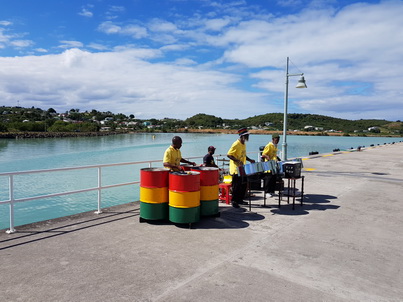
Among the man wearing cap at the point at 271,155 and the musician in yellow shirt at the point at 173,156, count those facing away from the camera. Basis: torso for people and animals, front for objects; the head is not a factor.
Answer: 0

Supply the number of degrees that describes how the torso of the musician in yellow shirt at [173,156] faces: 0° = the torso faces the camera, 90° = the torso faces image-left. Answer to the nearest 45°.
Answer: approximately 315°

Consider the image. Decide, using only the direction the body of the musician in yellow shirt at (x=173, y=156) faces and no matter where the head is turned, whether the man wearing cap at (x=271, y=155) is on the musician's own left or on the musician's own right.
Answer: on the musician's own left

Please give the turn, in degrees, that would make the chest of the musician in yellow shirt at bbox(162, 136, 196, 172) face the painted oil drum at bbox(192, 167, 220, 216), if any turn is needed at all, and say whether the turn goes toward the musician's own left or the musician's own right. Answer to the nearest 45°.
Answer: approximately 45° to the musician's own left

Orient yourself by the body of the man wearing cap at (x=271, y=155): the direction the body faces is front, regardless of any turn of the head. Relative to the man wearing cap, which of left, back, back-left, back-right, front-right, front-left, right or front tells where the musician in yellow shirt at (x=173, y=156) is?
right

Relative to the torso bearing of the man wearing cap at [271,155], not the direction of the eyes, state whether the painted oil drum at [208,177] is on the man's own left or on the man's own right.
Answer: on the man's own right
